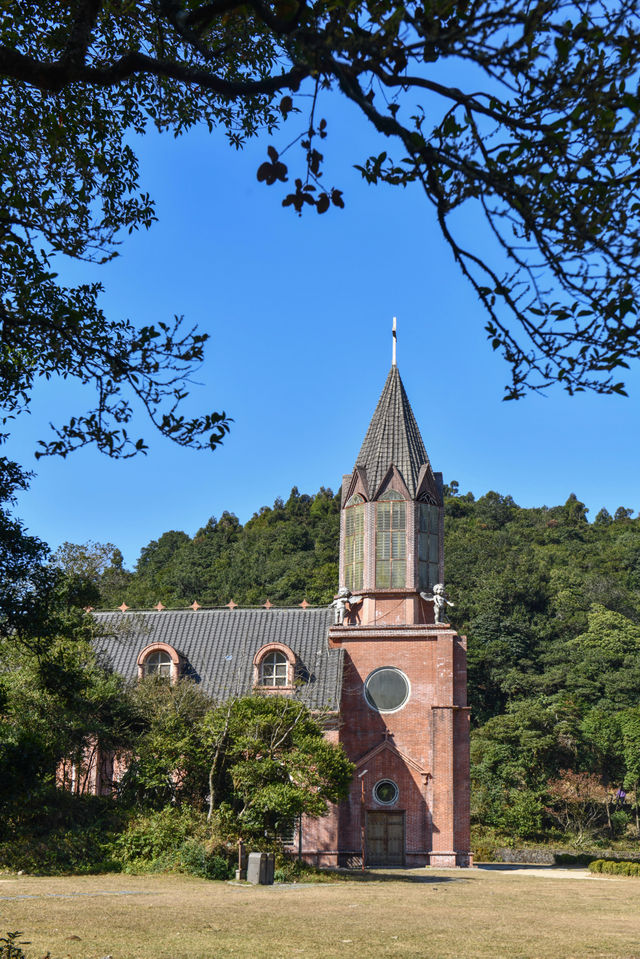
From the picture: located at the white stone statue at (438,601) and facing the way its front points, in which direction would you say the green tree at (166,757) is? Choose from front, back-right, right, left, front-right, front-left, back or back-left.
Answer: right

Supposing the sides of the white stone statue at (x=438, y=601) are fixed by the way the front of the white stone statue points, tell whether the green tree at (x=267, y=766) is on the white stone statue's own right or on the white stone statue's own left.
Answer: on the white stone statue's own right

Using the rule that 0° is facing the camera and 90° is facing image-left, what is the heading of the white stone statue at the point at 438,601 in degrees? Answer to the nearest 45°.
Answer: approximately 315°

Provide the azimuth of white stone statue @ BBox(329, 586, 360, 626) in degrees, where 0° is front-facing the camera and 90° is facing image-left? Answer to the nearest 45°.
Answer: approximately 45°

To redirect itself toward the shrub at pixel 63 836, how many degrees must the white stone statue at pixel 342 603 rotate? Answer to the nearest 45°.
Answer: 0° — it already faces it
